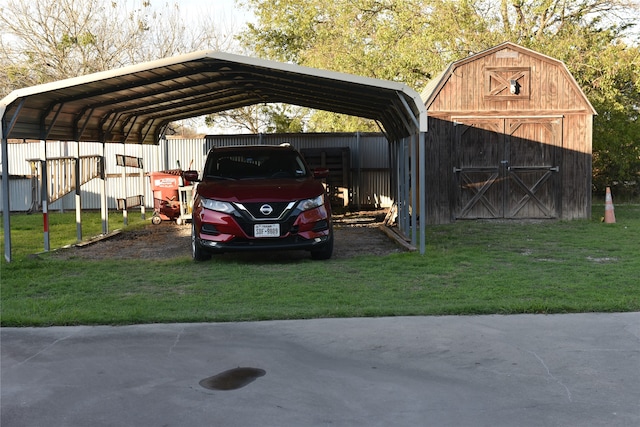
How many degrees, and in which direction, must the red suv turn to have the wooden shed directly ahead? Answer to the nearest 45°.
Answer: approximately 135° to its left

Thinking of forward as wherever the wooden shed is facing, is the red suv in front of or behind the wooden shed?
in front

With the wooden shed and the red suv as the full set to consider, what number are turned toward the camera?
2

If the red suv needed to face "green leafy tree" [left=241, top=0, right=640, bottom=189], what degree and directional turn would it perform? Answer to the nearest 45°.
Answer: approximately 135° to its left

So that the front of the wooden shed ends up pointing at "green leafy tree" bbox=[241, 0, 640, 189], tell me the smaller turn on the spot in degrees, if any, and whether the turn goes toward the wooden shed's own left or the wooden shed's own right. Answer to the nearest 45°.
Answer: approximately 180°

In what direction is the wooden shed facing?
toward the camera

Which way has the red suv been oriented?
toward the camera

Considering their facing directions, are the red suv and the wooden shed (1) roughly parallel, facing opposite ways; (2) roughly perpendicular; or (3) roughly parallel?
roughly parallel

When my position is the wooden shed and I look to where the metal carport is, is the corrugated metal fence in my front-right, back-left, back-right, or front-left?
front-right
